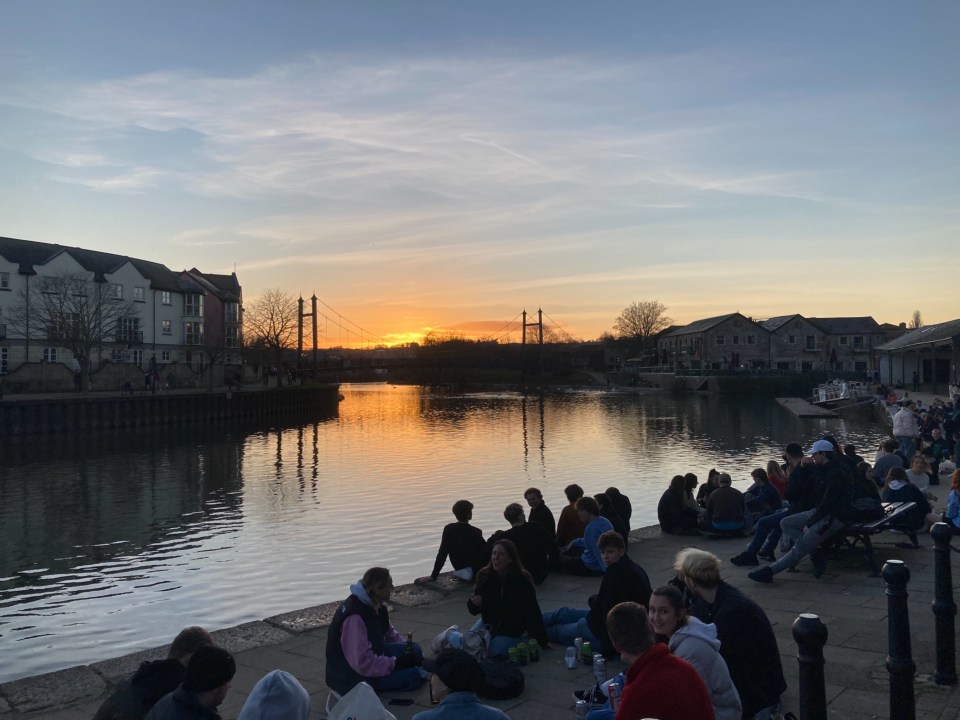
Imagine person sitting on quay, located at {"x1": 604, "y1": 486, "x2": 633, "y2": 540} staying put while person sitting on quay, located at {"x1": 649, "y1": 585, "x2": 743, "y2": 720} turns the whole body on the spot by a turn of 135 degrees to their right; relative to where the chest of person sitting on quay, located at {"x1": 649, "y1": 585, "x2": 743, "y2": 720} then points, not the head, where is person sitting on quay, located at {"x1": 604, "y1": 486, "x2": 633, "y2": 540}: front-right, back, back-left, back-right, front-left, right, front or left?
front-left

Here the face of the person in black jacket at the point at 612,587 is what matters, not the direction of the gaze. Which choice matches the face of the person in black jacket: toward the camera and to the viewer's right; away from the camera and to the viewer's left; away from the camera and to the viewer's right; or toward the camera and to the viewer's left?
toward the camera and to the viewer's left

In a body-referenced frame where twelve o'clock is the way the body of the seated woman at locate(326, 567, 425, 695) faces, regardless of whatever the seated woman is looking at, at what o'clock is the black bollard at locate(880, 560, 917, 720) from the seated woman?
The black bollard is roughly at 1 o'clock from the seated woman.

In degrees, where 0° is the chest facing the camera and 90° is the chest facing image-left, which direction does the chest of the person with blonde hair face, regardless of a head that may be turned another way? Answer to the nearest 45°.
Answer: approximately 135°

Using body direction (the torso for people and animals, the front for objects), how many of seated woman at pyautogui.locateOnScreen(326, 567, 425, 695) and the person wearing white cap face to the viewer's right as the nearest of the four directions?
1

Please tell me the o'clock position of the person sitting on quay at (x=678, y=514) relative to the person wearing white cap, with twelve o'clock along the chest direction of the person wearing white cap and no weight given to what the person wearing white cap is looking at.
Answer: The person sitting on quay is roughly at 2 o'clock from the person wearing white cap.

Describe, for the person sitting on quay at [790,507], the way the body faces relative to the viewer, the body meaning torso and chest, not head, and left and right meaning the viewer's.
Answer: facing to the left of the viewer

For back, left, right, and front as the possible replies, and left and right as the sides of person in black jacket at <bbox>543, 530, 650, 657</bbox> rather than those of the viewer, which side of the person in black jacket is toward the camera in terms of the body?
left

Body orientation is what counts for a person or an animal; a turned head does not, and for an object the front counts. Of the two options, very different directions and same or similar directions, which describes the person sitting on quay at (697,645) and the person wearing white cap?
same or similar directions

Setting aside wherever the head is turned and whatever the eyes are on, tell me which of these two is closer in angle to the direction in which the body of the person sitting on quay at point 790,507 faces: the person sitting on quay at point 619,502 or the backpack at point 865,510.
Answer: the person sitting on quay

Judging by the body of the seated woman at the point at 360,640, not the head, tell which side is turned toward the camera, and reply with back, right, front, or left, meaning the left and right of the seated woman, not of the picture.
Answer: right

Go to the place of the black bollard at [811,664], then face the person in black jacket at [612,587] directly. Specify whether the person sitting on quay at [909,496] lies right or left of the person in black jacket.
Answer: right
